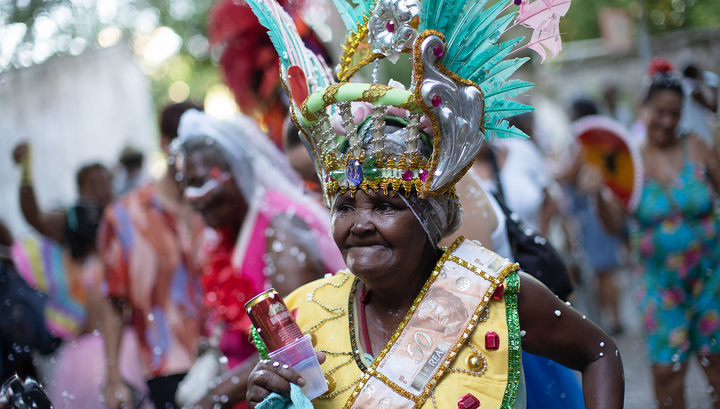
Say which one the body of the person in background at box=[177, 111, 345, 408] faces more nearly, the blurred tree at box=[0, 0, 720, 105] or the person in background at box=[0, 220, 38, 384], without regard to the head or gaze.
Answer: the person in background

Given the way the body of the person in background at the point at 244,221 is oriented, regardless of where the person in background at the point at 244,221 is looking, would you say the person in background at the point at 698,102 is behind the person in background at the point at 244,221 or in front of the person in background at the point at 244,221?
behind

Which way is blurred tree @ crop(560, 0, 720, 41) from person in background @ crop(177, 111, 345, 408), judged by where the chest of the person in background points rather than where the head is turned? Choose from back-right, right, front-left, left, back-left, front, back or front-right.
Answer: back

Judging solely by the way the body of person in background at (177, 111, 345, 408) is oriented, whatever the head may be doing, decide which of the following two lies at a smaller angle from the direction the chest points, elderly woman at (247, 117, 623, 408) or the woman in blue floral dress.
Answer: the elderly woman

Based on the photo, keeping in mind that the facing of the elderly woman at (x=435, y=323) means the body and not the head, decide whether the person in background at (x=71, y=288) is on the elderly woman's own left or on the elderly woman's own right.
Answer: on the elderly woman's own right

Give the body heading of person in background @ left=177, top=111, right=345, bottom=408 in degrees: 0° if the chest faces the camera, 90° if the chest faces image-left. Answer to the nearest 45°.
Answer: approximately 45°
